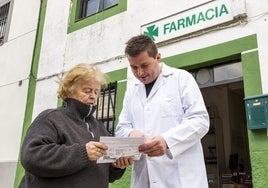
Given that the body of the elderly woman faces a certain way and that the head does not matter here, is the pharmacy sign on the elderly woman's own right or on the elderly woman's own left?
on the elderly woman's own left

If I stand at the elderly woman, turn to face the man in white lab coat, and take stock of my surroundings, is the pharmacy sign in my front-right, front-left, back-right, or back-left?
front-left

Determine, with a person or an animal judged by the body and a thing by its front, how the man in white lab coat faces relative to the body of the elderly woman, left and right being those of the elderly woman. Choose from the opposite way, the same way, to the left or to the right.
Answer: to the right

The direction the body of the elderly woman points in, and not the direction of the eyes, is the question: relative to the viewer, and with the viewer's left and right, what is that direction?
facing the viewer and to the right of the viewer

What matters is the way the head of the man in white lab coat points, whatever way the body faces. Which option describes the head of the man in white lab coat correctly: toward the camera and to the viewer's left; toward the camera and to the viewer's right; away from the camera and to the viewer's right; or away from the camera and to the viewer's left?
toward the camera and to the viewer's left

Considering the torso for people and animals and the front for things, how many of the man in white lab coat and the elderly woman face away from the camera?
0

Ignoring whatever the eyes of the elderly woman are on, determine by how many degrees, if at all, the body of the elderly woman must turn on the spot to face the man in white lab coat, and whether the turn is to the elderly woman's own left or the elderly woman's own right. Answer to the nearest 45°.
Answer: approximately 45° to the elderly woman's own left

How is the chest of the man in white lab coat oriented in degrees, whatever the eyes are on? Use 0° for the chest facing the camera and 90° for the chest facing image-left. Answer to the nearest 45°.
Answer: approximately 45°

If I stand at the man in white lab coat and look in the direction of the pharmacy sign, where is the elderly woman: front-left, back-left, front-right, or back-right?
back-left

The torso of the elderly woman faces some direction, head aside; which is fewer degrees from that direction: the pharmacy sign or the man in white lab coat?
the man in white lab coat
